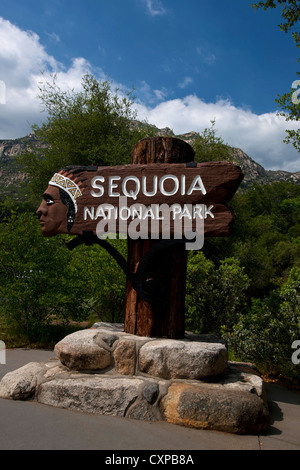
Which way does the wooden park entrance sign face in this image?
toward the camera
